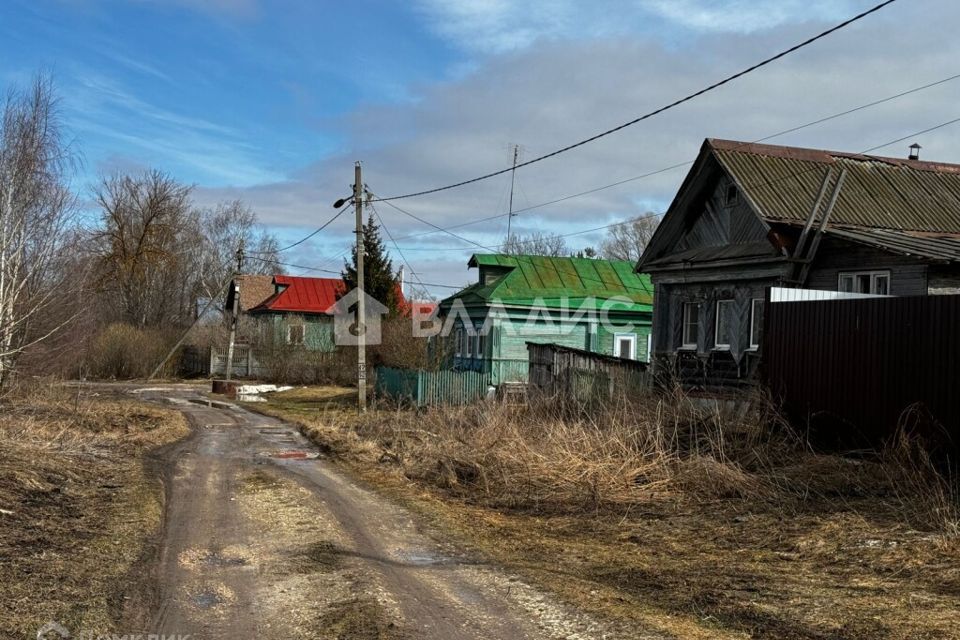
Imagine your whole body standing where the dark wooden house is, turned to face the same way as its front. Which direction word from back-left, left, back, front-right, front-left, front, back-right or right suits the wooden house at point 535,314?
right

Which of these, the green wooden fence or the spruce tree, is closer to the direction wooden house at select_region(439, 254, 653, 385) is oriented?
the green wooden fence

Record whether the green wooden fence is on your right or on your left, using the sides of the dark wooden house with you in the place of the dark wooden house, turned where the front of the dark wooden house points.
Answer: on your right

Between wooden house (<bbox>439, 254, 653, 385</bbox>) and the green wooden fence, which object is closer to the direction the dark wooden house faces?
the green wooden fence

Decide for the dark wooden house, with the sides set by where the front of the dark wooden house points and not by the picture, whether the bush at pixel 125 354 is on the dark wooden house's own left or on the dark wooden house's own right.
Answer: on the dark wooden house's own right

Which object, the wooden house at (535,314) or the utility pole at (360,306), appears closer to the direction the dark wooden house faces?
the utility pole

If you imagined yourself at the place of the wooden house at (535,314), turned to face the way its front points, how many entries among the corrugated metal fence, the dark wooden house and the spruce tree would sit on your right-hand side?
1

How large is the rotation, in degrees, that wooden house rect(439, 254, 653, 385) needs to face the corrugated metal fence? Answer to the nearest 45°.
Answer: approximately 45° to its left

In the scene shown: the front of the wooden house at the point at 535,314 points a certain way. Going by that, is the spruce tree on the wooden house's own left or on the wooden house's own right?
on the wooden house's own right

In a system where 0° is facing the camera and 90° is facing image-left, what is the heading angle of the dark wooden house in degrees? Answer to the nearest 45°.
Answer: approximately 45°

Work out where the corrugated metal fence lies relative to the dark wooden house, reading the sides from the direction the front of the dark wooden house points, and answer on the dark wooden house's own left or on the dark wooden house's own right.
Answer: on the dark wooden house's own left

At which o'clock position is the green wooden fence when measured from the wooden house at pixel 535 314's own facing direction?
The green wooden fence is roughly at 11 o'clock from the wooden house.

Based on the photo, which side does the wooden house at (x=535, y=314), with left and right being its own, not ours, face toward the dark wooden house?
left

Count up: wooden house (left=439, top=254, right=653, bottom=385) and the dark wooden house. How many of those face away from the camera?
0
